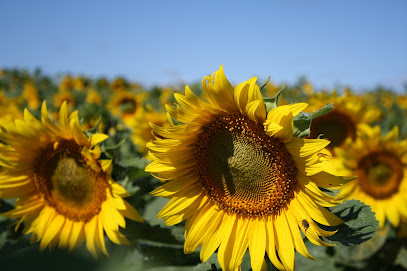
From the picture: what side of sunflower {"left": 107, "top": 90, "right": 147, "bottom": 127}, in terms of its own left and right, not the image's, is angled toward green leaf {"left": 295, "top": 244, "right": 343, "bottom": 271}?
front

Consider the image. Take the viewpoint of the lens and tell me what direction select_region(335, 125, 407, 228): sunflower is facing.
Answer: facing the viewer

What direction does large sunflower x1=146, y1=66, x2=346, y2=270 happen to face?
toward the camera

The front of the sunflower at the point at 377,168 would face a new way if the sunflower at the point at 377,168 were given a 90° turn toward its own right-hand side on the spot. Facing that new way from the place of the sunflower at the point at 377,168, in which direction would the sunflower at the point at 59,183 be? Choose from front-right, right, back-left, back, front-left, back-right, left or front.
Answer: front-left

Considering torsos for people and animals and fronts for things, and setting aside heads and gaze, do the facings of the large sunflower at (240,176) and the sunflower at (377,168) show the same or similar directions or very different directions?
same or similar directions

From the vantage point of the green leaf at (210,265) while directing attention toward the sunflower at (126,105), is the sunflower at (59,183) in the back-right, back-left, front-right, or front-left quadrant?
front-left

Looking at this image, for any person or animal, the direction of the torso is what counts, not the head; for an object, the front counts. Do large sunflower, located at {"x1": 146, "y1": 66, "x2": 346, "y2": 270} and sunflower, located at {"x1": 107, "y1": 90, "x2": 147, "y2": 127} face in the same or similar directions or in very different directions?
same or similar directions

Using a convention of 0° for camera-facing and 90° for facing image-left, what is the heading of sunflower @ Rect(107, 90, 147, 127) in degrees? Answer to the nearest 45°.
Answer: approximately 0°

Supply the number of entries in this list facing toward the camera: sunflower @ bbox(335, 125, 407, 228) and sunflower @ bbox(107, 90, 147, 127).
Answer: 2

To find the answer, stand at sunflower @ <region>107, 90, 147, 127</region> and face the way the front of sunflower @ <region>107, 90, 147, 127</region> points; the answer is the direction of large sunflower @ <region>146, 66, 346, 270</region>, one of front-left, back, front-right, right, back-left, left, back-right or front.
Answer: front

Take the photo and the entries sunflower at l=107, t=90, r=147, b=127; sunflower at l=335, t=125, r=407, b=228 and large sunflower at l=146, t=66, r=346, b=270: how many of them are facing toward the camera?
3

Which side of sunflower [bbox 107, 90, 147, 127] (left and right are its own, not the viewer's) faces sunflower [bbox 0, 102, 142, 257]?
front

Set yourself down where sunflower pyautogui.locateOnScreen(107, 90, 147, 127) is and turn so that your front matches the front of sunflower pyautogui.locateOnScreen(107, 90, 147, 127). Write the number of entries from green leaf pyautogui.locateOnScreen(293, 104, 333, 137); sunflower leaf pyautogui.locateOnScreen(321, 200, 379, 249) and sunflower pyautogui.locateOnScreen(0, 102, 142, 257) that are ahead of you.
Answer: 3

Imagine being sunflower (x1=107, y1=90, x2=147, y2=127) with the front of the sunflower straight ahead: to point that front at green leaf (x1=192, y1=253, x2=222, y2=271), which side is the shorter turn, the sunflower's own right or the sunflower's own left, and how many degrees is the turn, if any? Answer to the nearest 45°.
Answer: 0° — it already faces it

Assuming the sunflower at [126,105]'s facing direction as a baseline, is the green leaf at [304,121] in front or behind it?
in front

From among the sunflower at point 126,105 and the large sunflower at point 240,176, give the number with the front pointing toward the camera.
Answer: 2
